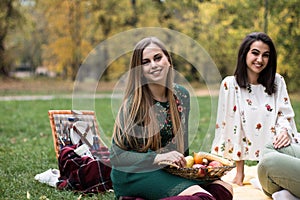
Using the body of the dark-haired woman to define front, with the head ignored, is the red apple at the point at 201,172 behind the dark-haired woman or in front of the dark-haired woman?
in front

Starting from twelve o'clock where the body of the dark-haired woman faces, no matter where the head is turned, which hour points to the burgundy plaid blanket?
The burgundy plaid blanket is roughly at 2 o'clock from the dark-haired woman.

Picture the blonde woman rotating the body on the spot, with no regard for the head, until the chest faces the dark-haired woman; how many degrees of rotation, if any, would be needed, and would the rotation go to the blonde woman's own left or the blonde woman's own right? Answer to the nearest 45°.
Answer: approximately 90° to the blonde woman's own left

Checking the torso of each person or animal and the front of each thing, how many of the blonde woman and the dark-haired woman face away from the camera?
0

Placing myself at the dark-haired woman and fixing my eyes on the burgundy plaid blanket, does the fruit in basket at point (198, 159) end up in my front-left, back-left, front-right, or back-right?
front-left

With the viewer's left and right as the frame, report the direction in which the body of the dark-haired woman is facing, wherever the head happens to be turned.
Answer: facing the viewer

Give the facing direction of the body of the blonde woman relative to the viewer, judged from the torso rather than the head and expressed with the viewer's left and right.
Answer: facing the viewer and to the right of the viewer

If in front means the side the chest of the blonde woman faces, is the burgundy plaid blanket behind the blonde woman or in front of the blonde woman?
behind

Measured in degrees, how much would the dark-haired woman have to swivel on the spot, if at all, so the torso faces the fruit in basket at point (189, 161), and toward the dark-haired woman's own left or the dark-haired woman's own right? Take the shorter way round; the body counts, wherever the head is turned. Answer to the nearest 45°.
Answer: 0° — they already face it

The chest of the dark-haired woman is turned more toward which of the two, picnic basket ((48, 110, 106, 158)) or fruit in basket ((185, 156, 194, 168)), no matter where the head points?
the fruit in basket
